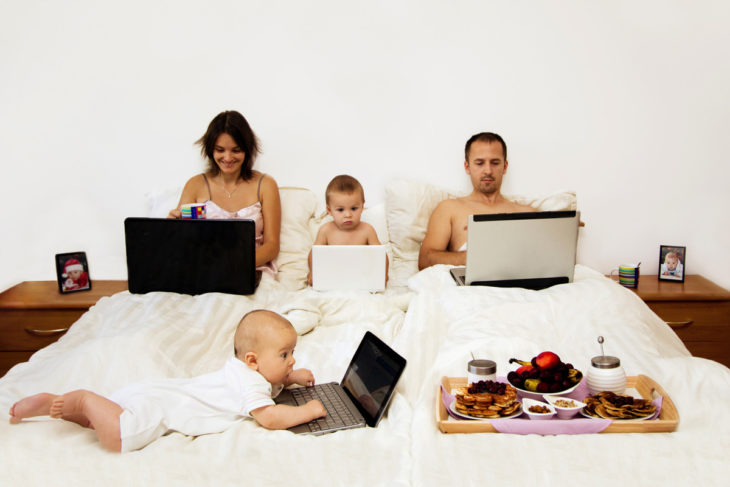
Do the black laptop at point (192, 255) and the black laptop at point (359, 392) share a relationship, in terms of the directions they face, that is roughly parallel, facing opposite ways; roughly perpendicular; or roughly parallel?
roughly perpendicular

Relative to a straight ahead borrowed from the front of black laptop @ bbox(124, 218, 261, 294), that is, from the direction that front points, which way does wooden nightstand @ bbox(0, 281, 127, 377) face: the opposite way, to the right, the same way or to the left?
the opposite way

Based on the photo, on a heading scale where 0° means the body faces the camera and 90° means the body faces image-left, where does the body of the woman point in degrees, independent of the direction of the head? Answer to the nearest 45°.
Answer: approximately 0°

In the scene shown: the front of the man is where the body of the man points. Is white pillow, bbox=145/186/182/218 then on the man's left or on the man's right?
on the man's right

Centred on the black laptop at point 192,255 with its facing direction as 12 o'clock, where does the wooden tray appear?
The wooden tray is roughly at 5 o'clock from the black laptop.

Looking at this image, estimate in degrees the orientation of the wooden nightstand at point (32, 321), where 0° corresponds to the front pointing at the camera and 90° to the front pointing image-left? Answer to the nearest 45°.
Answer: approximately 0°
